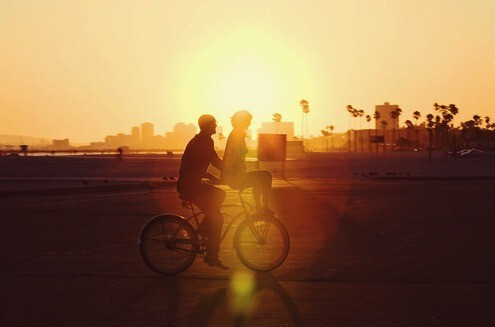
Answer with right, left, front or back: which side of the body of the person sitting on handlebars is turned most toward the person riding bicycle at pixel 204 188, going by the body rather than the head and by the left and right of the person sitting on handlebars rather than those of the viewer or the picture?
back

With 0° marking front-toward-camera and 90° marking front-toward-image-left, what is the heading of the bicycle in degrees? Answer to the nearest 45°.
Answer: approximately 270°

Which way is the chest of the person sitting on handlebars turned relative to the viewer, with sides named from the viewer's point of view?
facing to the right of the viewer

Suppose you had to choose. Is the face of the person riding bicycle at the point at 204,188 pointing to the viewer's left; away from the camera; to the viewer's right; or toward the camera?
to the viewer's right

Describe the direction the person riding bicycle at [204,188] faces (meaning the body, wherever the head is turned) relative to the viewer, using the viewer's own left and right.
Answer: facing to the right of the viewer

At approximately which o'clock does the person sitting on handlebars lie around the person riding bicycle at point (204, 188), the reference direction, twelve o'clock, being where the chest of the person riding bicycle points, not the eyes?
The person sitting on handlebars is roughly at 12 o'clock from the person riding bicycle.
